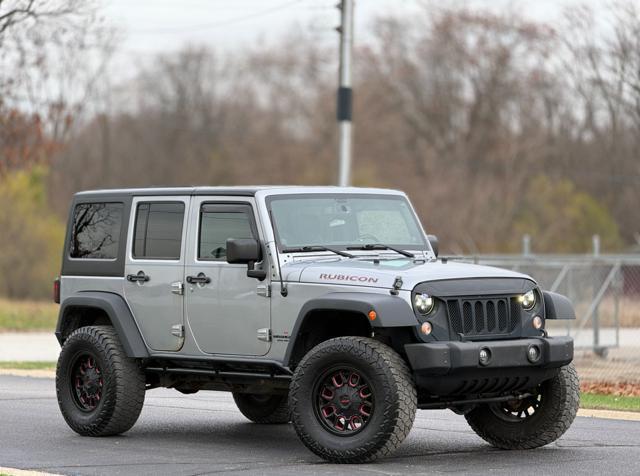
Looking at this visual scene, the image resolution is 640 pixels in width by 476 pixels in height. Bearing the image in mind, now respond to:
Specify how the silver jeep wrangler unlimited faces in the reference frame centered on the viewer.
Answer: facing the viewer and to the right of the viewer

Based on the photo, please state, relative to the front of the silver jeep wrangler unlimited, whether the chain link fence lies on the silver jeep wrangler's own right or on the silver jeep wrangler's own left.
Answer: on the silver jeep wrangler's own left

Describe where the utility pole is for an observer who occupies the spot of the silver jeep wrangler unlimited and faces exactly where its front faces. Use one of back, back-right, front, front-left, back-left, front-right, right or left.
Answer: back-left
